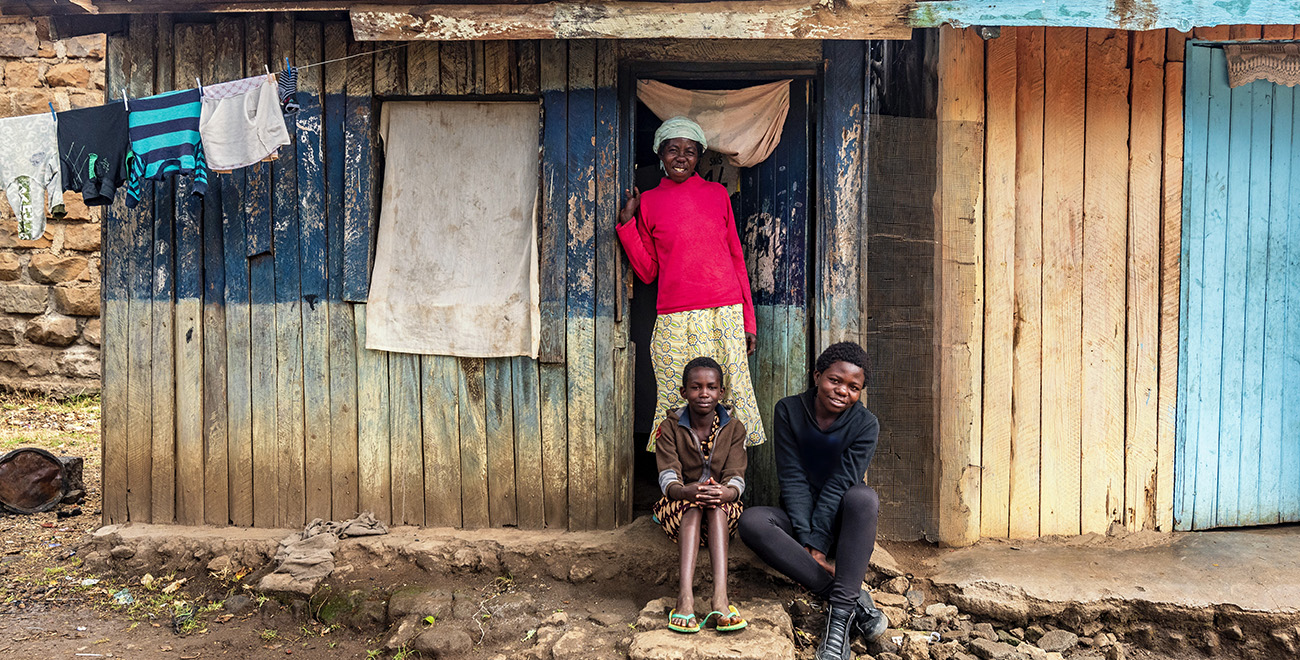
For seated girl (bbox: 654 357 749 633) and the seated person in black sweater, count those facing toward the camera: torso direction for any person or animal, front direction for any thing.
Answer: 2

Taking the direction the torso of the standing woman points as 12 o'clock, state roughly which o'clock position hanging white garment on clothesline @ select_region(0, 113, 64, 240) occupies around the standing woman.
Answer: The hanging white garment on clothesline is roughly at 3 o'clock from the standing woman.

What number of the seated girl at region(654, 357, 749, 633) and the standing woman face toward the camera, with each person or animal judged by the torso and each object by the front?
2

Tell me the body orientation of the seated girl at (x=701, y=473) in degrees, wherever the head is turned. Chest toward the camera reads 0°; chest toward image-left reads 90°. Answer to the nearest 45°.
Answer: approximately 0°

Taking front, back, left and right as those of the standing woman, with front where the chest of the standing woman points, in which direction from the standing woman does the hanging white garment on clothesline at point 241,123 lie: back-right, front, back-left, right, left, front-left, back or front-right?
right

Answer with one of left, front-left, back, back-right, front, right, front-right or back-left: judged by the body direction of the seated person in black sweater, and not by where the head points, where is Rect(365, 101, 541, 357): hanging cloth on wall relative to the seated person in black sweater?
right

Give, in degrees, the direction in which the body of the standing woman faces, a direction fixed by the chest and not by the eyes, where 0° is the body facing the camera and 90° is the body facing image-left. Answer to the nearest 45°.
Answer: approximately 0°

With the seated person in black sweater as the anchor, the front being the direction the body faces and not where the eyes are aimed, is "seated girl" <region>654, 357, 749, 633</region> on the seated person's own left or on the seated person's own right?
on the seated person's own right

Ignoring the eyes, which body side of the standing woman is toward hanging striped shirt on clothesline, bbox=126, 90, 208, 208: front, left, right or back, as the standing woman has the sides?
right
